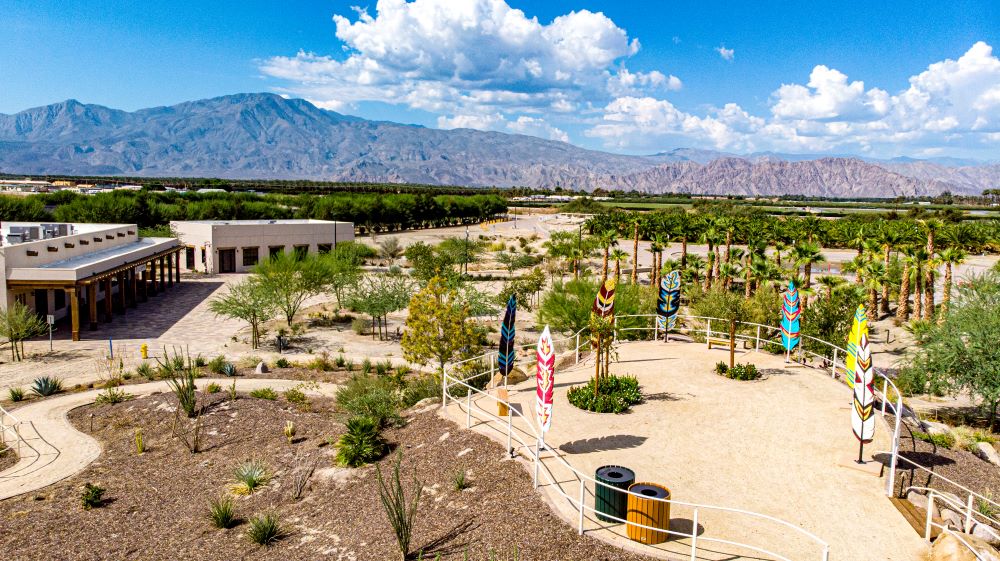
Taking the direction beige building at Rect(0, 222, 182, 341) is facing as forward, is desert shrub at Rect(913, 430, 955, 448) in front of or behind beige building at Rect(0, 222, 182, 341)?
in front

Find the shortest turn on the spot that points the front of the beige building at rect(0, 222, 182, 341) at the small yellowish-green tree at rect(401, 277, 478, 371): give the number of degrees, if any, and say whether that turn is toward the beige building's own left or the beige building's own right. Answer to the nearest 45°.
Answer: approximately 45° to the beige building's own right

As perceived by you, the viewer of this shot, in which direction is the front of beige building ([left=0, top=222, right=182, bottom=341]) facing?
facing the viewer and to the right of the viewer

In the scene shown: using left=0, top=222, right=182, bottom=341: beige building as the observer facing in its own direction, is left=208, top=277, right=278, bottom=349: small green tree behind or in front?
in front

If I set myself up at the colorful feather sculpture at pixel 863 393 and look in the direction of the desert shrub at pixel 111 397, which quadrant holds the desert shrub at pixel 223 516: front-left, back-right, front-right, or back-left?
front-left

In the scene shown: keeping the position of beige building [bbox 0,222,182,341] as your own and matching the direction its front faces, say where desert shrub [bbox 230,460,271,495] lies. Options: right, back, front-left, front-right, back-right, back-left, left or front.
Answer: front-right

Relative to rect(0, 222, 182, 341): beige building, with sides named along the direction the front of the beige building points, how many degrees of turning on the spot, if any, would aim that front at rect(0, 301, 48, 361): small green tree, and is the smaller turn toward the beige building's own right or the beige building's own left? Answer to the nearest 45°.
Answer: approximately 45° to the beige building's own right

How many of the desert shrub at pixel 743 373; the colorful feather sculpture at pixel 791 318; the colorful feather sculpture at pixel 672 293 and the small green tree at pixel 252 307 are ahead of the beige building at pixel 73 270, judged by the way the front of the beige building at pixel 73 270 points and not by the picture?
4

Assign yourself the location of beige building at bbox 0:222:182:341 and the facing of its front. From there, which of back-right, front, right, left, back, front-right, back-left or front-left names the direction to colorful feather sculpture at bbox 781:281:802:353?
front

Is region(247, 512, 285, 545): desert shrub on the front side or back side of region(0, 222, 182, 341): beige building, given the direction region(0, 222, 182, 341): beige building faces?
on the front side
